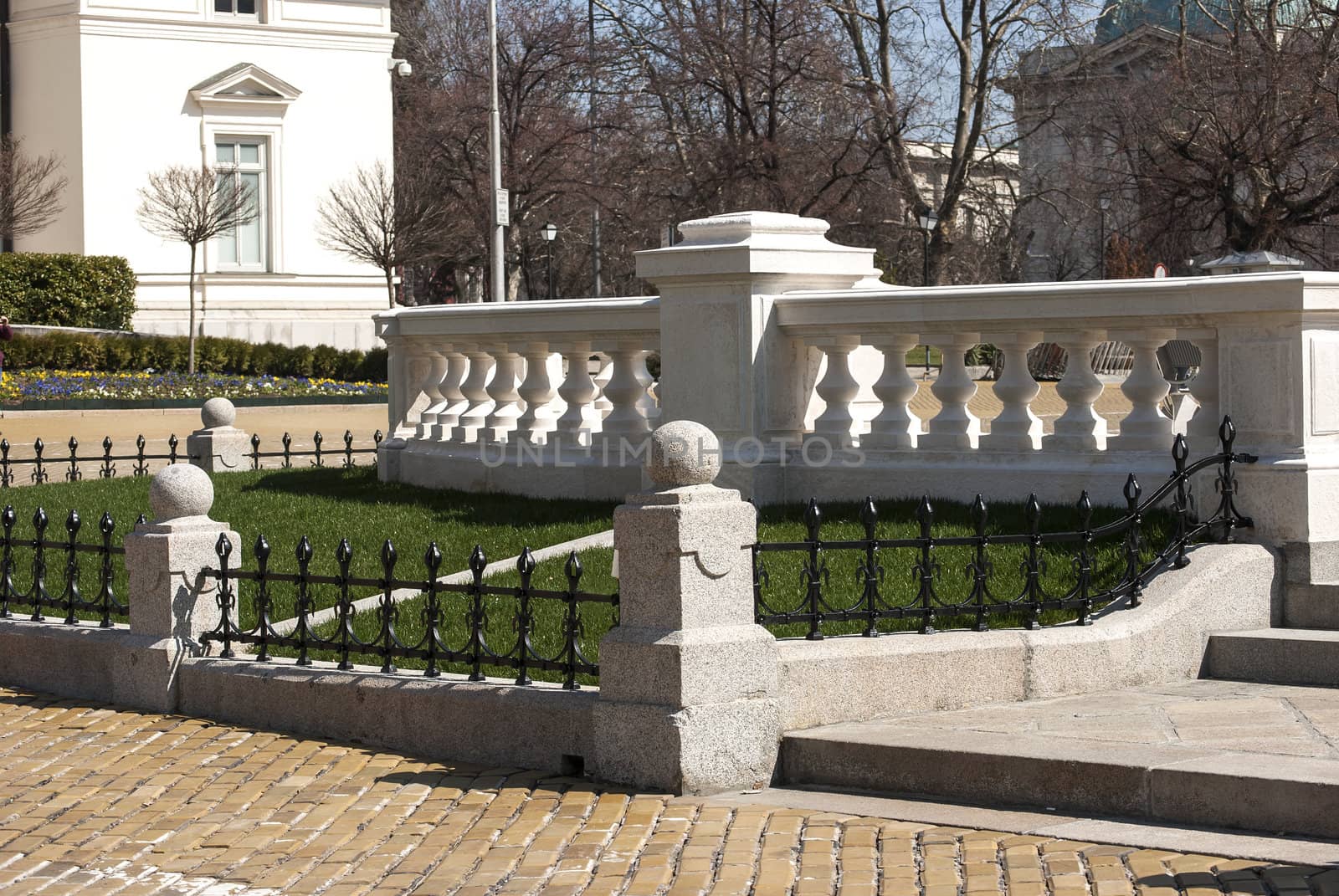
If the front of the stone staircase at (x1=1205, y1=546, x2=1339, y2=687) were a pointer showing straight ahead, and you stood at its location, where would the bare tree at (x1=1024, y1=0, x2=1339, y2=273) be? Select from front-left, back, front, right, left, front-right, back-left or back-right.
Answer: back

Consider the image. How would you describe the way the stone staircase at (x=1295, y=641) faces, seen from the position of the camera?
facing the viewer

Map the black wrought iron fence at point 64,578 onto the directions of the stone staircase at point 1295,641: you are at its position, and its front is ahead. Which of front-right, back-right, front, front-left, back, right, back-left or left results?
right

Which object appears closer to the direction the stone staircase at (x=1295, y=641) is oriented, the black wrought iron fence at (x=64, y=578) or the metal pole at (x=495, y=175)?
the black wrought iron fence

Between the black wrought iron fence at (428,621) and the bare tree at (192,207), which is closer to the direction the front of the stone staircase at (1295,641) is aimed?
the black wrought iron fence

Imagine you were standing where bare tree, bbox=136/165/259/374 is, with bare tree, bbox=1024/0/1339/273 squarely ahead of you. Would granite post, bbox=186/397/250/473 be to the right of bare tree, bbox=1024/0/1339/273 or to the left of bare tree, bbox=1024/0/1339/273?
right

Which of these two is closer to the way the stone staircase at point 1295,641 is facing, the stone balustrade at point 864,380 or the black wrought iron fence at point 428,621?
the black wrought iron fence

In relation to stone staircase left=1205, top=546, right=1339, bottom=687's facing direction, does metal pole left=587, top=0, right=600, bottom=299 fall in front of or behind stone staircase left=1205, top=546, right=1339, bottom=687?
behind
